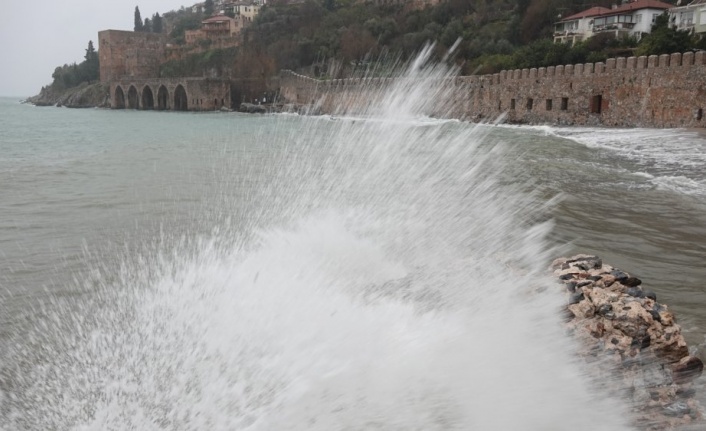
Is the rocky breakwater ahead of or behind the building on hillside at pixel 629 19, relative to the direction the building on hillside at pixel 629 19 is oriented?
ahead

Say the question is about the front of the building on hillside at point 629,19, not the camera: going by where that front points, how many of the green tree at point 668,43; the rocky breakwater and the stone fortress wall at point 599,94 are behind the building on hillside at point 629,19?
0

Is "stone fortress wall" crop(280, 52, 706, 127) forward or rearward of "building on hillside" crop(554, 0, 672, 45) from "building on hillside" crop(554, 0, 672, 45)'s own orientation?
forward

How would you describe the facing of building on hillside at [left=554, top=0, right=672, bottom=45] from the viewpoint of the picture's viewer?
facing the viewer and to the left of the viewer

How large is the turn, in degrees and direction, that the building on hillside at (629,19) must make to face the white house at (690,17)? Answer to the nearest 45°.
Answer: approximately 90° to its left

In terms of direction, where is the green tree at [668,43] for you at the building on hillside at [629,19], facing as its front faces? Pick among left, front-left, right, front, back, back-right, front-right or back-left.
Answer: front-left

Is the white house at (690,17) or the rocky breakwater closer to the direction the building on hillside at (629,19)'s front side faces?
the rocky breakwater

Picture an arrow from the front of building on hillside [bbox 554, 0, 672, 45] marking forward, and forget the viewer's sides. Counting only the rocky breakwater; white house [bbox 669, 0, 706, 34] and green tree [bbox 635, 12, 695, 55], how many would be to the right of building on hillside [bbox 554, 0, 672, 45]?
0

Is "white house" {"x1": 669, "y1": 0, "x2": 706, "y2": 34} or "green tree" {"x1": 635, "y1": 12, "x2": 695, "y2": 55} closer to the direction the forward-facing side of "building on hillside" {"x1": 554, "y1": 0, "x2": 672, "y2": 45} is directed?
the green tree
